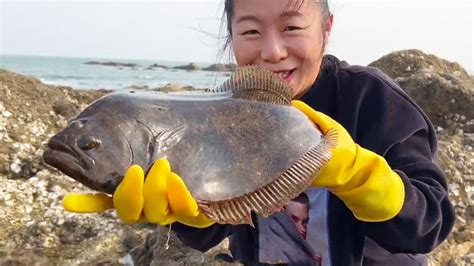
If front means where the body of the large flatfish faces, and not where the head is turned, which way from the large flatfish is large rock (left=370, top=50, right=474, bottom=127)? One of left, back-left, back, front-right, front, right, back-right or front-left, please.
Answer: back-right

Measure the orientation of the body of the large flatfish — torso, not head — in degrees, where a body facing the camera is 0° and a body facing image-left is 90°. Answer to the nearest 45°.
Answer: approximately 90°
